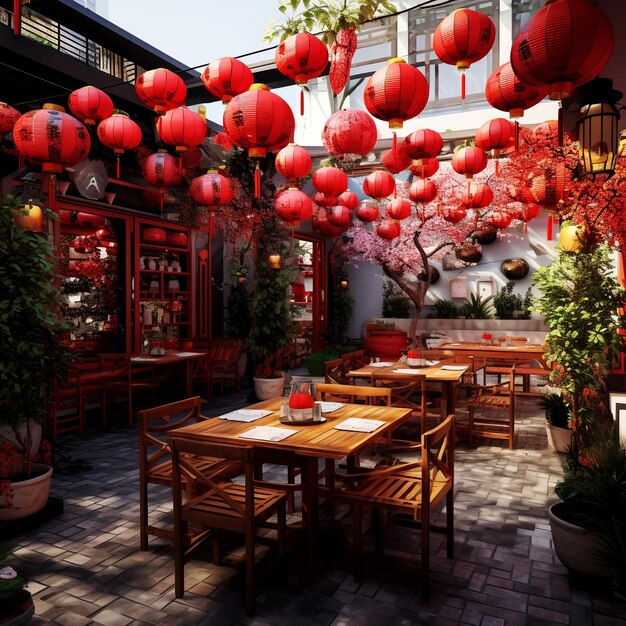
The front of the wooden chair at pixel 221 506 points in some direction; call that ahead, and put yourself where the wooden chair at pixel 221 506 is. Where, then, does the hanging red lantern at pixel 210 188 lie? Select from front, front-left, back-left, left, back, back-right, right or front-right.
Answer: front-left

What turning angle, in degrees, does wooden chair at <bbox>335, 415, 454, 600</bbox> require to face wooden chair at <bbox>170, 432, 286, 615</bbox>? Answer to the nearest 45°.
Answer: approximately 45° to its left

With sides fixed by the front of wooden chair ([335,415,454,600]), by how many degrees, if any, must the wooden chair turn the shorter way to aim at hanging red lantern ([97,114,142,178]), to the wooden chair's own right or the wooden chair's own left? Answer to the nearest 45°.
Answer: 0° — it already faces it

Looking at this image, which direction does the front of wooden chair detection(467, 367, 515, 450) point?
to the viewer's left

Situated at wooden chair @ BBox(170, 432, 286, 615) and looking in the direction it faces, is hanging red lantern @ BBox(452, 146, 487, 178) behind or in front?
in front

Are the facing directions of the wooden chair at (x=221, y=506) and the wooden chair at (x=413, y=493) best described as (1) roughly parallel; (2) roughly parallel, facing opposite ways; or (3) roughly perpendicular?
roughly perpendicular

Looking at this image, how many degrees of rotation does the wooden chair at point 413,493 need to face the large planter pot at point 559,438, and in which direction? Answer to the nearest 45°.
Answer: approximately 90° to its right

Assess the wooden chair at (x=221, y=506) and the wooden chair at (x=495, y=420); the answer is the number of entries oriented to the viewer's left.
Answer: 1

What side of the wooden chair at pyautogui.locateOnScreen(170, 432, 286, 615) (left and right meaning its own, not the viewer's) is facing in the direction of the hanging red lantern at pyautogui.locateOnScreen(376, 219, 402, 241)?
front
